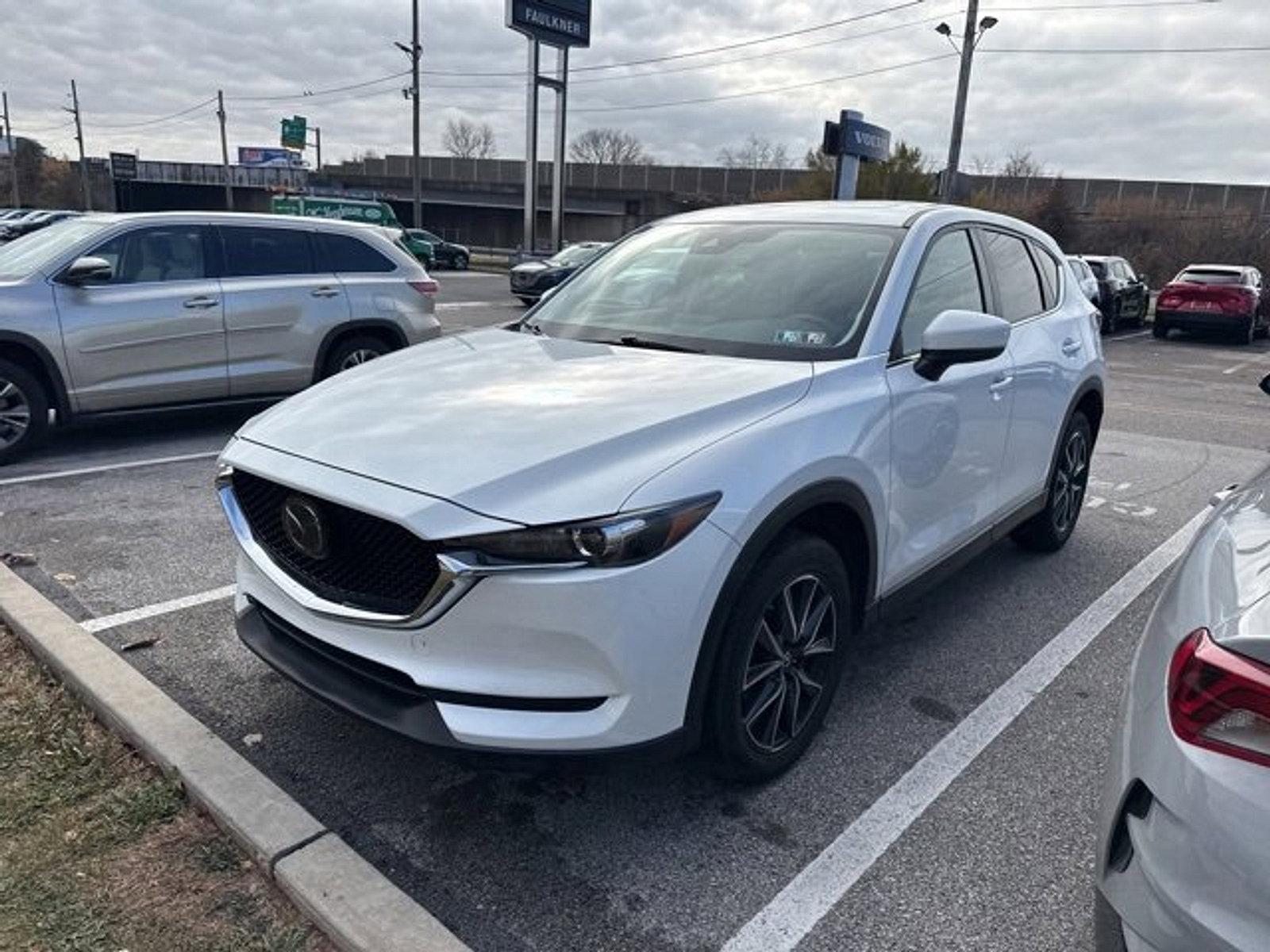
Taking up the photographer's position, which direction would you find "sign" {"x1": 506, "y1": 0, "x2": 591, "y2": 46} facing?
facing the viewer and to the right of the viewer

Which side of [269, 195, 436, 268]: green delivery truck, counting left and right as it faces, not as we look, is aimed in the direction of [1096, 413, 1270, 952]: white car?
right

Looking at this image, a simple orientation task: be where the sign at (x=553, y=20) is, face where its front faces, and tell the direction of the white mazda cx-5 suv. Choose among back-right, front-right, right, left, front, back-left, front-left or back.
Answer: front-right

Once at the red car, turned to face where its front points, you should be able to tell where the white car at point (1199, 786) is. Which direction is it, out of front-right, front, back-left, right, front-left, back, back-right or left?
back

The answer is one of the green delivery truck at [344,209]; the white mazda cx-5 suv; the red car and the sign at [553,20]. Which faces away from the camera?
the red car

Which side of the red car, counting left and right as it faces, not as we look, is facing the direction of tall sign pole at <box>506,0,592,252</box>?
left

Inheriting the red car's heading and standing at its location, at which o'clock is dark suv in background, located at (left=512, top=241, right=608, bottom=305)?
The dark suv in background is roughly at 8 o'clock from the red car.

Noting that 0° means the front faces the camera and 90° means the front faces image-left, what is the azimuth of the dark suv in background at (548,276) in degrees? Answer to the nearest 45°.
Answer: approximately 45°

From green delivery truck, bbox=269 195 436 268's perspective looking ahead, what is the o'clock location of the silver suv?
The silver suv is roughly at 3 o'clock from the green delivery truck.

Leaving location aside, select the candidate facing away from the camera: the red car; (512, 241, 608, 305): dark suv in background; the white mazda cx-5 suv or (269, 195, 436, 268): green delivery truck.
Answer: the red car

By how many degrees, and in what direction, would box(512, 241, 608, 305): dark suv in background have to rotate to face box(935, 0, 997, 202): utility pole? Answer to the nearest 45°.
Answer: approximately 135° to its left

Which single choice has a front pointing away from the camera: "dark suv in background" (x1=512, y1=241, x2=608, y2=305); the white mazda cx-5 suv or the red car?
the red car

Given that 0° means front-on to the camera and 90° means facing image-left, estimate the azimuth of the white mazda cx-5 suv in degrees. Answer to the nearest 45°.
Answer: approximately 45°

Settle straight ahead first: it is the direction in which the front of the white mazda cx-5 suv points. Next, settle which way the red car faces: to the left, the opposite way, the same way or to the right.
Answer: the opposite way

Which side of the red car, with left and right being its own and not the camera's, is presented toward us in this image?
back
